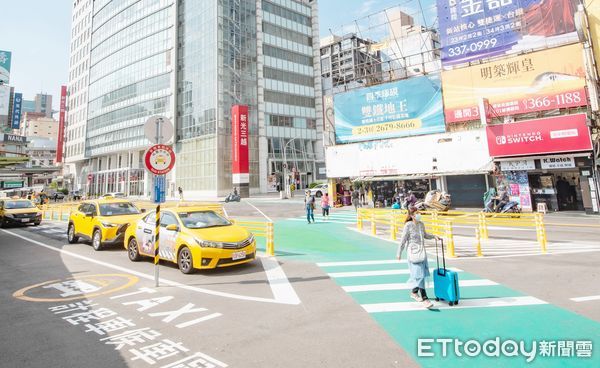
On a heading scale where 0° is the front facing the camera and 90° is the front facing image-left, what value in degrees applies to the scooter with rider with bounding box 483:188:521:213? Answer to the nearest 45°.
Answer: approximately 90°

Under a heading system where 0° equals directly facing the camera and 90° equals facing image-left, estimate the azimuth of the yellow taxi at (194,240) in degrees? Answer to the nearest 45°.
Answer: approximately 315°

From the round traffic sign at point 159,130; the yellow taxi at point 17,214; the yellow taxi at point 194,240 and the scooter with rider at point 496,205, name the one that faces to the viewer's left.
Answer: the scooter with rider

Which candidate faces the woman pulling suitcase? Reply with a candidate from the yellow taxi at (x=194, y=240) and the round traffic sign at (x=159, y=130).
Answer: the yellow taxi

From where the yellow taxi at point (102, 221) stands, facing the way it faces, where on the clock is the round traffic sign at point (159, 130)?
The round traffic sign is roughly at 1 o'clock from the yellow taxi.
